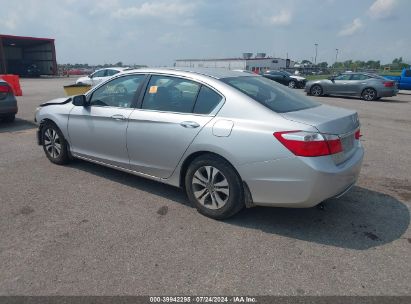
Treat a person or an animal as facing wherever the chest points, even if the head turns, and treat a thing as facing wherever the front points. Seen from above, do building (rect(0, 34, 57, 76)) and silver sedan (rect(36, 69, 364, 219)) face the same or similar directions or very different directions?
very different directions

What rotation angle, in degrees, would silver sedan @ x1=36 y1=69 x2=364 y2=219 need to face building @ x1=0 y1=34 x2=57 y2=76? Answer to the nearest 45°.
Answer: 0° — it already faces it

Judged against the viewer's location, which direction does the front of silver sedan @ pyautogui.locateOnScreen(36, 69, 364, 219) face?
facing away from the viewer and to the left of the viewer

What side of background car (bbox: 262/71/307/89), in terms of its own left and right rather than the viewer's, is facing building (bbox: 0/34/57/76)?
back

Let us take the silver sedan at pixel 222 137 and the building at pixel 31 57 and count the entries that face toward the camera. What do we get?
1

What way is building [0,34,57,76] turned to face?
toward the camera

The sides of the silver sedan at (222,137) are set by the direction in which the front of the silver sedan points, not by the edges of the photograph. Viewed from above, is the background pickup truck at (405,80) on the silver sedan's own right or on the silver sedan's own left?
on the silver sedan's own right

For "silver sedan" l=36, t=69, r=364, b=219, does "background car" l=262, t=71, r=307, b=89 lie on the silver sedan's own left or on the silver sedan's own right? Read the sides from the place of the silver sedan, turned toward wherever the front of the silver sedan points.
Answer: on the silver sedan's own right

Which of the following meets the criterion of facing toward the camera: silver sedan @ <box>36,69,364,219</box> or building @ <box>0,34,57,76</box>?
the building

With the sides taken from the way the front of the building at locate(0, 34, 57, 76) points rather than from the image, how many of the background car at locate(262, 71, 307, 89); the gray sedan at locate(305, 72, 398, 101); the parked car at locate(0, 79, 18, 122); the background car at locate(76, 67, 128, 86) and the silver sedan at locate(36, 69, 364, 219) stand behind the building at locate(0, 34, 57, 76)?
0

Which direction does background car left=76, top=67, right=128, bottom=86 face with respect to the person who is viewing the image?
facing the viewer and to the left of the viewer

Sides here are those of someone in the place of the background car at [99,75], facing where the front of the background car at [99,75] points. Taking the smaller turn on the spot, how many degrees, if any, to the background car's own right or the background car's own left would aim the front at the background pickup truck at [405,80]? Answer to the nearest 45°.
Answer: approximately 135° to the background car's own left

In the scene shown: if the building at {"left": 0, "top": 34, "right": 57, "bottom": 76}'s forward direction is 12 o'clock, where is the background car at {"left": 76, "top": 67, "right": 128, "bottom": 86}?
The background car is roughly at 12 o'clock from the building.
